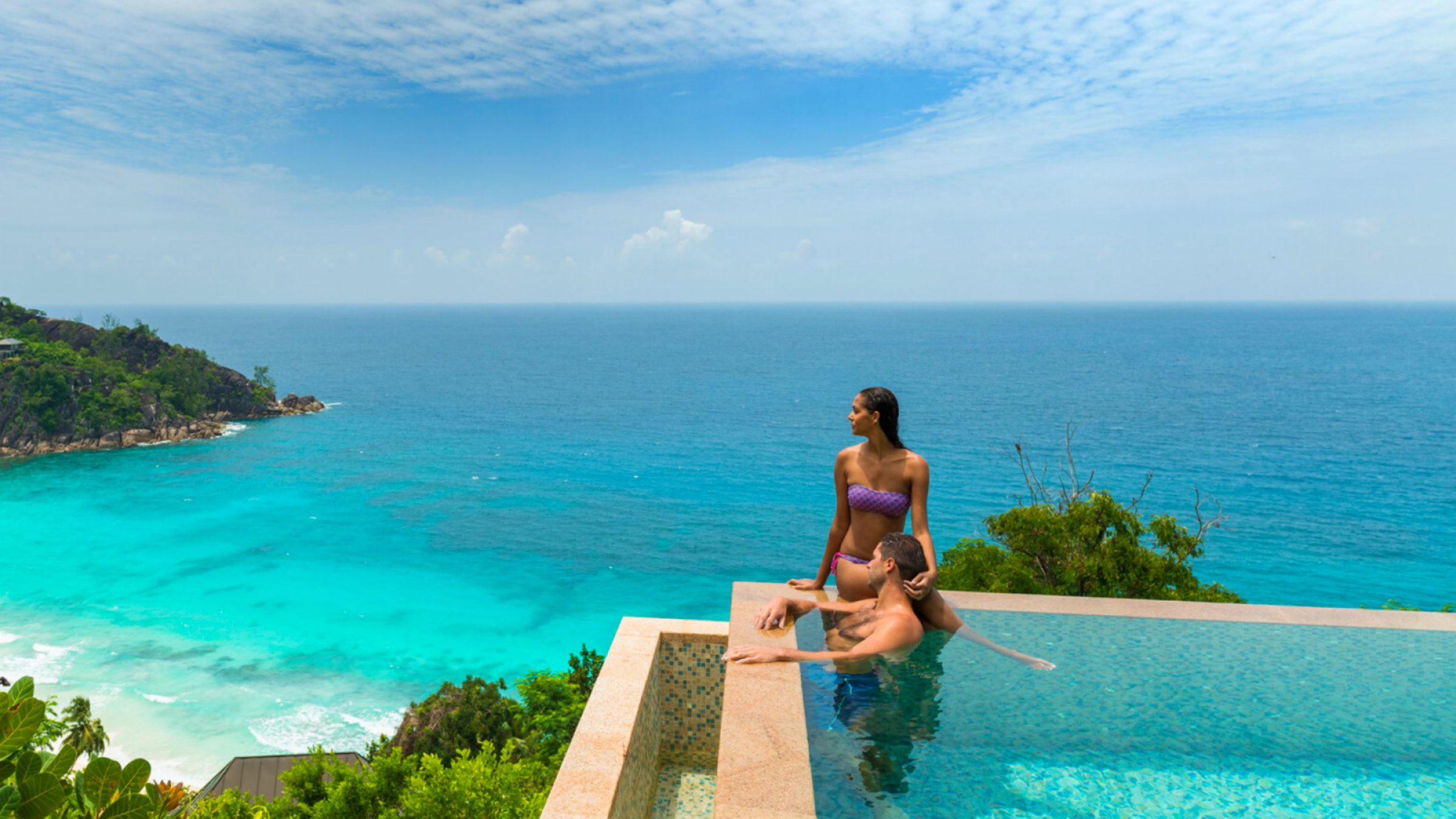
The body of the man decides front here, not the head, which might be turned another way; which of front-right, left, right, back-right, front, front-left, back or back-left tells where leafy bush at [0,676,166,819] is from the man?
front-left

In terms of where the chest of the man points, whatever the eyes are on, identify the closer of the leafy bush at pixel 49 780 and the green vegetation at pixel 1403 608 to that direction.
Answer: the leafy bush

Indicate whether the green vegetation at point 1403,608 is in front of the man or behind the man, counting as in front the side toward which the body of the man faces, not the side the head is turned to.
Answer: behind

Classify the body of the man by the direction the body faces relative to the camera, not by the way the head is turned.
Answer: to the viewer's left

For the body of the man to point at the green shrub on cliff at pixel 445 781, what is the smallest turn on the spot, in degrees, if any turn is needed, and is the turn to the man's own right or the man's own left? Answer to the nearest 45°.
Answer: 0° — they already face it

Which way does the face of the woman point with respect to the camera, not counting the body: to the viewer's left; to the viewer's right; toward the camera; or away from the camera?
to the viewer's left
